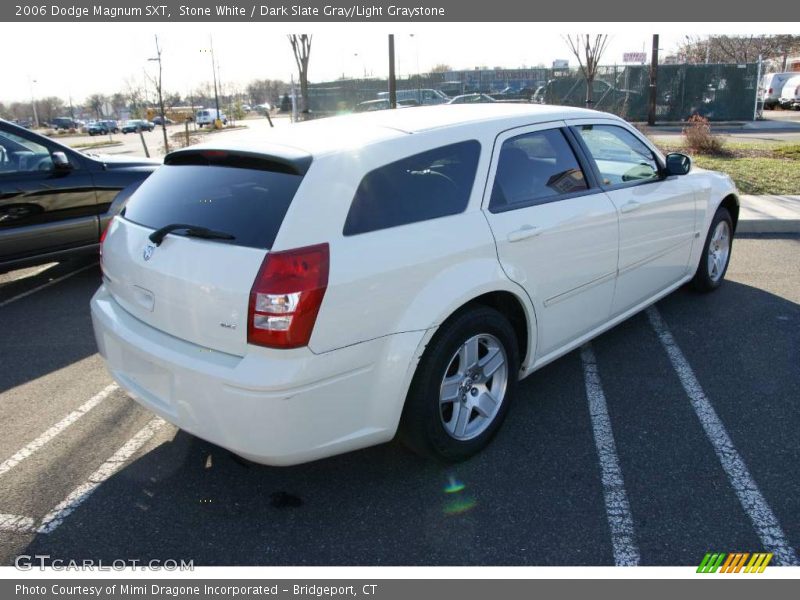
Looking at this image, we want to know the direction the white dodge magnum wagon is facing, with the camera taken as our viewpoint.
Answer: facing away from the viewer and to the right of the viewer

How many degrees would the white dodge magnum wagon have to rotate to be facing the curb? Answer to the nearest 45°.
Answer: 0° — it already faces it

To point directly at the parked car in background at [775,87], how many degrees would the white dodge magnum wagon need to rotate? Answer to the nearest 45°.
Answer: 0° — it already faces it

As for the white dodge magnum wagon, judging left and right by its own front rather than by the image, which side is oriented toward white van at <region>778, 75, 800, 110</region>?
front

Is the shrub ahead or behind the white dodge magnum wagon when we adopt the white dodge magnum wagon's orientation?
ahead

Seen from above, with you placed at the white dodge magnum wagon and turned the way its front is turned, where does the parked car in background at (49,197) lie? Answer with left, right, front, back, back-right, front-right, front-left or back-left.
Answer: left
